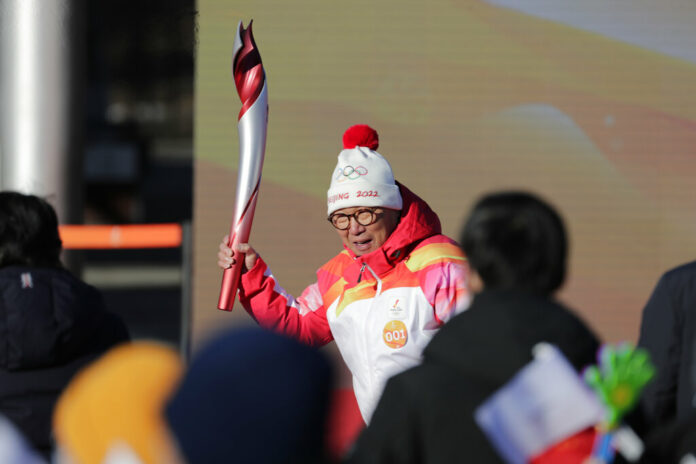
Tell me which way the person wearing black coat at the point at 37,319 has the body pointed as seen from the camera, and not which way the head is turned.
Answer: away from the camera

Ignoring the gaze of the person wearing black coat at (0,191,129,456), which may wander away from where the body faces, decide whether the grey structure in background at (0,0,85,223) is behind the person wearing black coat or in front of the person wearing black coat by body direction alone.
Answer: in front

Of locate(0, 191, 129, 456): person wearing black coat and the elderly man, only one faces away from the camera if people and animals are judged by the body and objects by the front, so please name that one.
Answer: the person wearing black coat

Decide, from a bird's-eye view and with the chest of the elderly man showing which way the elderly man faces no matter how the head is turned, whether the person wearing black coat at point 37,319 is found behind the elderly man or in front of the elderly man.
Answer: in front

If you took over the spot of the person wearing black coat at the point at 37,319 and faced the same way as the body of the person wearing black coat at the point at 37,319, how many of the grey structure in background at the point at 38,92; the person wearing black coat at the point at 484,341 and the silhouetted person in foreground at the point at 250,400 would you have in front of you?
1

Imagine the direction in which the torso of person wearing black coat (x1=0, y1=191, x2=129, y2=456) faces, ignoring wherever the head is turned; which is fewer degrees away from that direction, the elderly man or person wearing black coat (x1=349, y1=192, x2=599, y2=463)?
the elderly man

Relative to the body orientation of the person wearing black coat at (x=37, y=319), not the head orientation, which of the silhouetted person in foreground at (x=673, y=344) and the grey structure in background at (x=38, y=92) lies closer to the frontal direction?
the grey structure in background

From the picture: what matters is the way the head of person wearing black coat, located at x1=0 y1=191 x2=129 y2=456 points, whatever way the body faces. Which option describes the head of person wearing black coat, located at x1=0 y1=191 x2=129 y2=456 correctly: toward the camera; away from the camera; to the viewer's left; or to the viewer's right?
away from the camera

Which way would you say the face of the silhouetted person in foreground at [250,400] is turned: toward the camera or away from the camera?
away from the camera

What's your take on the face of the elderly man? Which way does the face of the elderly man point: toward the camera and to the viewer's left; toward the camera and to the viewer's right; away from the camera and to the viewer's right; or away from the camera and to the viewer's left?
toward the camera and to the viewer's left

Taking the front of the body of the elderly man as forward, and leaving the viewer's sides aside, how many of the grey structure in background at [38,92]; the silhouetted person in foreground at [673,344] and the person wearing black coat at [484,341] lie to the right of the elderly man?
1

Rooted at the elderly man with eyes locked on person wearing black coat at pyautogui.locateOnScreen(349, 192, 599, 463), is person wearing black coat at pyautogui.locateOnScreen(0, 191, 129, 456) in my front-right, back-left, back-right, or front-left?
front-right

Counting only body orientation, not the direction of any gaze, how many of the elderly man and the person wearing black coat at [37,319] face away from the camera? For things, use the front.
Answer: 1

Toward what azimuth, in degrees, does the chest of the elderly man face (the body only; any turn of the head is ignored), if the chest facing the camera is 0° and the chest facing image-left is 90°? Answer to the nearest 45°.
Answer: approximately 45°

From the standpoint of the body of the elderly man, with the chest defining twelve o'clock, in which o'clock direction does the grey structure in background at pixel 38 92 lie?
The grey structure in background is roughly at 3 o'clock from the elderly man.
